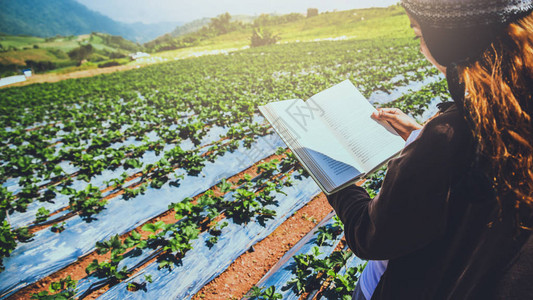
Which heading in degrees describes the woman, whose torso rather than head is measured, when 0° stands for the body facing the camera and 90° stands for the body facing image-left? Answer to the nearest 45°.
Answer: approximately 135°

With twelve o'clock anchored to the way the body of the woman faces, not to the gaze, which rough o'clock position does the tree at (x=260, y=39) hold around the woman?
The tree is roughly at 1 o'clock from the woman.

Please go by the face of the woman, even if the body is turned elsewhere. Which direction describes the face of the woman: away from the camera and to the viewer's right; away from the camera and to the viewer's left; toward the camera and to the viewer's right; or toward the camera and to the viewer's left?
away from the camera and to the viewer's left
